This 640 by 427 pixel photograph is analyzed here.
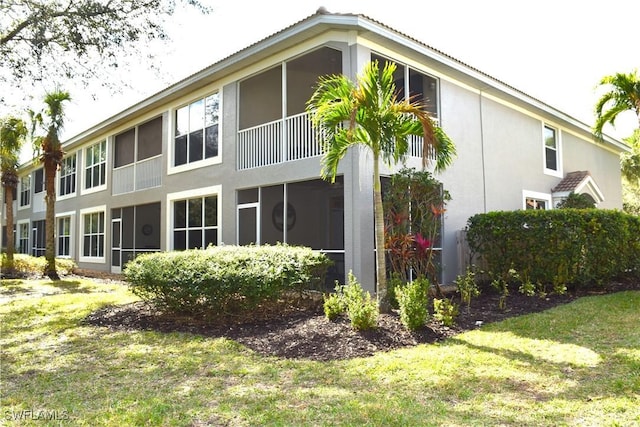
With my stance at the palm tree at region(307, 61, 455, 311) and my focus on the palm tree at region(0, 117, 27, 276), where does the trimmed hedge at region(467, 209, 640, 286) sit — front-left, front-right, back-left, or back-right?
back-right
